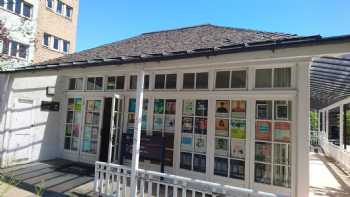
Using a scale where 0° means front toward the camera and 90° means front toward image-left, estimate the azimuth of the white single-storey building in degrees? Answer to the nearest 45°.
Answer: approximately 45°
